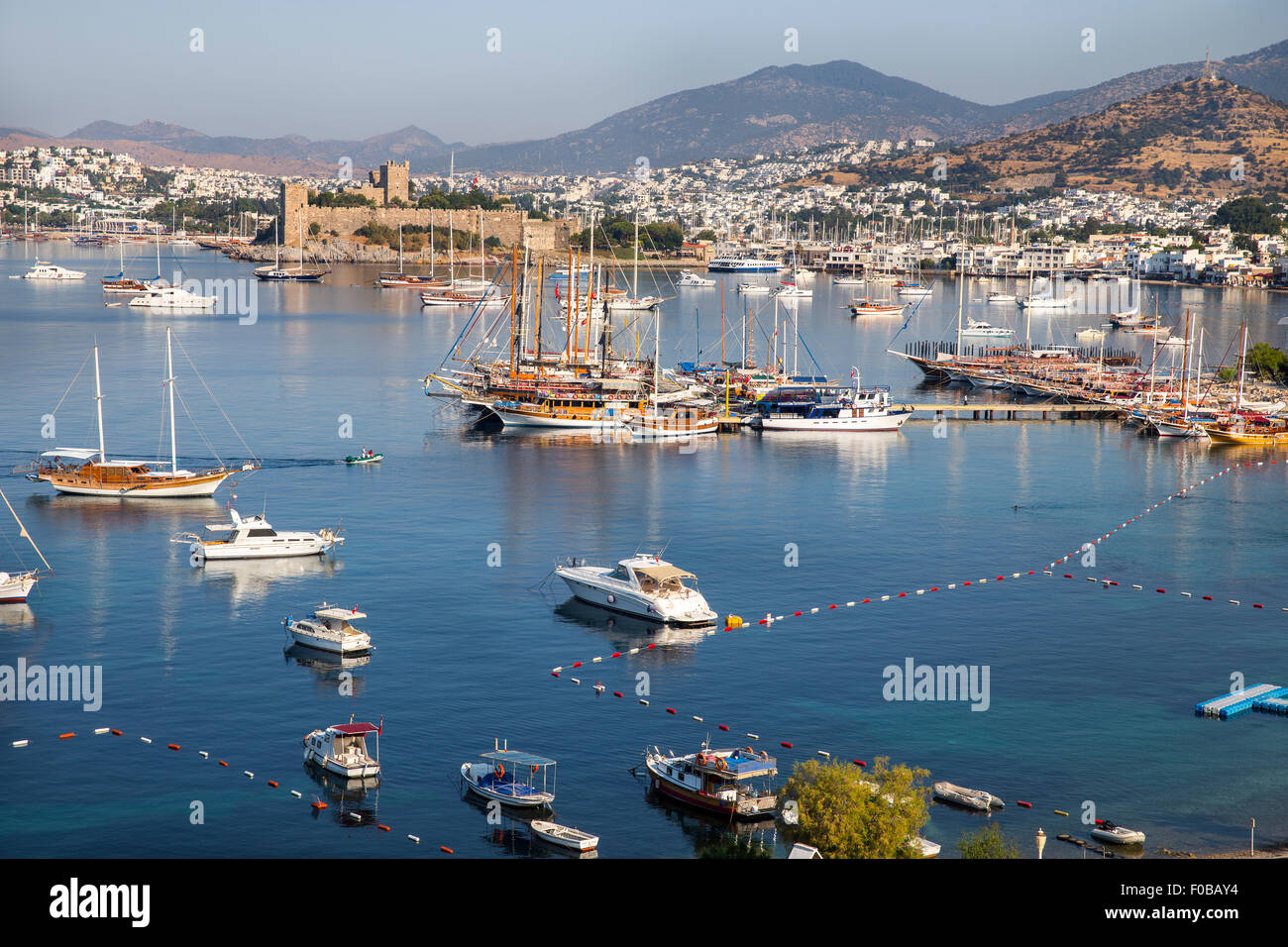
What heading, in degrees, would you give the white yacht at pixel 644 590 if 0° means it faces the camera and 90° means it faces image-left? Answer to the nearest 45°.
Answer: approximately 135°

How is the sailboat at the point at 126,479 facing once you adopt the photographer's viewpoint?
facing to the right of the viewer

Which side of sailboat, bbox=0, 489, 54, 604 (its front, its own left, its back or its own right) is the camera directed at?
right

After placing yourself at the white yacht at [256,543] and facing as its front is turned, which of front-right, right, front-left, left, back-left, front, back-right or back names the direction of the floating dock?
front-right

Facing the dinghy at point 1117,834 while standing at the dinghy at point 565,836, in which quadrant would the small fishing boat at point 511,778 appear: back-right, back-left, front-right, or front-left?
back-left

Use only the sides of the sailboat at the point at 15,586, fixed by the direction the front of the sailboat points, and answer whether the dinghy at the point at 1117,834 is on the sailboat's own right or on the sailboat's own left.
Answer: on the sailboat's own right

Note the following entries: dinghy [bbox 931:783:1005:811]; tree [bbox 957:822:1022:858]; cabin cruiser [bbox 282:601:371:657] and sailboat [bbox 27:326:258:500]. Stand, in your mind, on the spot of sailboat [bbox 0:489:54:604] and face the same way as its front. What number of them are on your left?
1

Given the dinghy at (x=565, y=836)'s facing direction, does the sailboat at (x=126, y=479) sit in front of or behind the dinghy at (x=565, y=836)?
in front

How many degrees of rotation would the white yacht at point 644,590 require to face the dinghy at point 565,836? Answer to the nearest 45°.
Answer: approximately 135° to its left

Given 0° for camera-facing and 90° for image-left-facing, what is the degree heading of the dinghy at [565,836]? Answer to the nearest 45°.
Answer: approximately 135°
